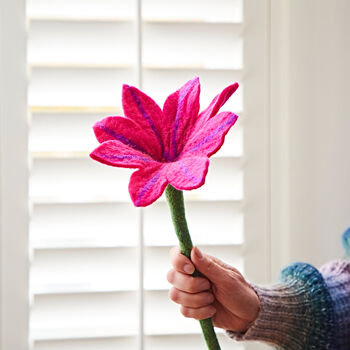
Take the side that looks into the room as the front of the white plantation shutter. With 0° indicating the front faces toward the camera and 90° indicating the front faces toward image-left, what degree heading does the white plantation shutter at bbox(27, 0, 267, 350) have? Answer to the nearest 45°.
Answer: approximately 0°
